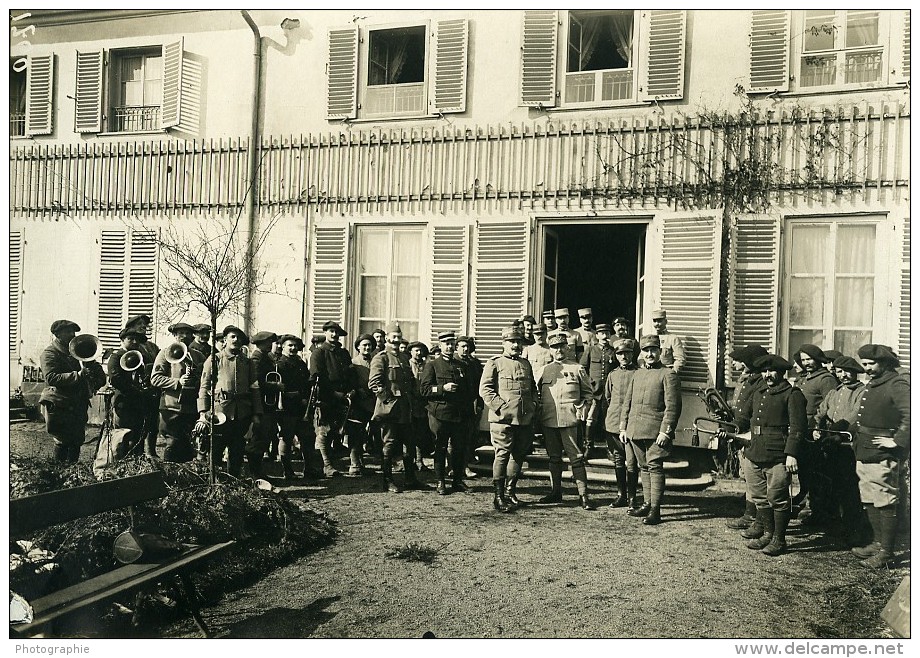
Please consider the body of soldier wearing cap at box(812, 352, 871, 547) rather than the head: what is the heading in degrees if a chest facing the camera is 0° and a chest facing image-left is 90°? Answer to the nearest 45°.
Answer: approximately 45°

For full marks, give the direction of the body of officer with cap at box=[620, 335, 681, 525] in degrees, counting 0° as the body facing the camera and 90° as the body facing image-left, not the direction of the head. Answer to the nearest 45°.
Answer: approximately 45°

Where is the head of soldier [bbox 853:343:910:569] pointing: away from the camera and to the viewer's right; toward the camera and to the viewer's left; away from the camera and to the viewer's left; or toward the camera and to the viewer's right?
toward the camera and to the viewer's left

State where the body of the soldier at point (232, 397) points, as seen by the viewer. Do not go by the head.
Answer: toward the camera

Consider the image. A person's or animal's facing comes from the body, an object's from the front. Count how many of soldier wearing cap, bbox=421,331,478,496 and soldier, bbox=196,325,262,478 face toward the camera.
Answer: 2

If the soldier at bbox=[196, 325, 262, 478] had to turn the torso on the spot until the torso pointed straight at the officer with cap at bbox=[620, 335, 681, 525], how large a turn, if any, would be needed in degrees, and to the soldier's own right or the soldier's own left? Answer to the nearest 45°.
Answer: approximately 90° to the soldier's own left

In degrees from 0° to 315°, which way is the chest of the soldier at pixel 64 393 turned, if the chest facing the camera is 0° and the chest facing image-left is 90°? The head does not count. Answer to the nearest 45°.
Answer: approximately 315°

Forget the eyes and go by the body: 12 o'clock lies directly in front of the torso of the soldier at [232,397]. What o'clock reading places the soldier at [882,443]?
the soldier at [882,443] is roughly at 10 o'clock from the soldier at [232,397].

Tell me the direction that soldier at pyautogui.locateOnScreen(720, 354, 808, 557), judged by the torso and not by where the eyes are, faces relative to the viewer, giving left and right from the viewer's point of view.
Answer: facing the viewer and to the left of the viewer

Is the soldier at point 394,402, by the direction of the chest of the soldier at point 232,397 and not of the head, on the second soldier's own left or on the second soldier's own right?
on the second soldier's own left

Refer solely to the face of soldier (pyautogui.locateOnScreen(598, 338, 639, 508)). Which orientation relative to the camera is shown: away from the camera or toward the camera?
toward the camera

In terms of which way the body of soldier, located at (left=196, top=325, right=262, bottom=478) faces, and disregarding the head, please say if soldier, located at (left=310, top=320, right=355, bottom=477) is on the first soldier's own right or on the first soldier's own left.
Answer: on the first soldier's own left

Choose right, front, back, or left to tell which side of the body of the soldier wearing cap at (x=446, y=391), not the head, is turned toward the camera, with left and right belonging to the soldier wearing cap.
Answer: front

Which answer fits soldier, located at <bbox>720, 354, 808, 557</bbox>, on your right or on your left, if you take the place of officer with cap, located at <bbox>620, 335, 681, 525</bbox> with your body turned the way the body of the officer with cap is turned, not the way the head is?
on your left
